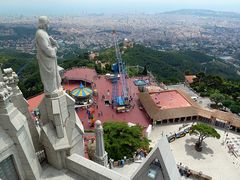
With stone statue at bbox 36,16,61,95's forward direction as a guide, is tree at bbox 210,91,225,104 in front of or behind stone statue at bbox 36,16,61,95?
in front

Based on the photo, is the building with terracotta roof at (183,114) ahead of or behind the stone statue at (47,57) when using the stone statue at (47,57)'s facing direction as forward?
ahead
